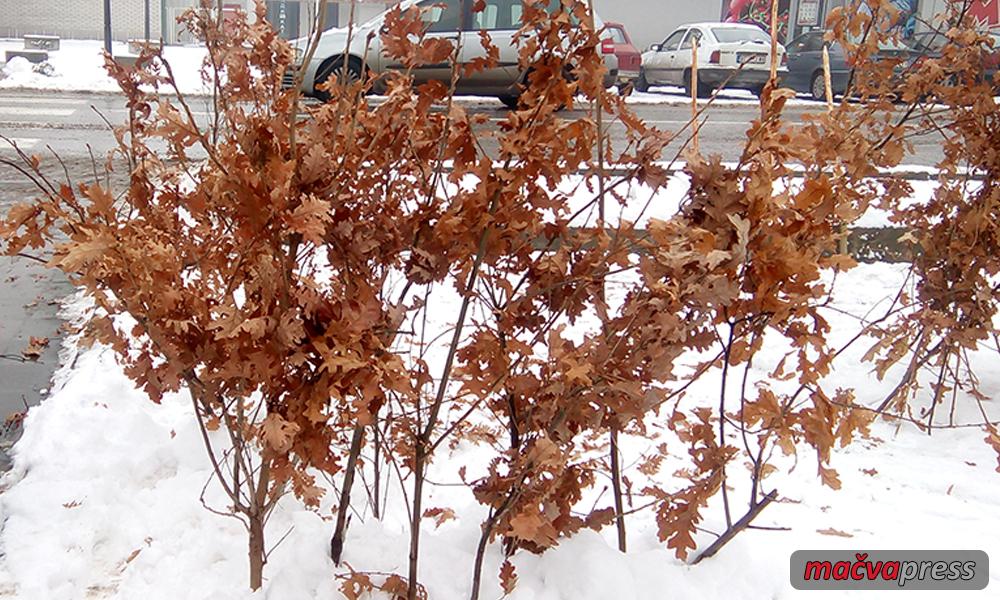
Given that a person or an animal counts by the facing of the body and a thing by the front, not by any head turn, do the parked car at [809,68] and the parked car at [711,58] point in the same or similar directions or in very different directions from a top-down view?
same or similar directions

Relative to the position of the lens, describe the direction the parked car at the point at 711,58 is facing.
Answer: facing away from the viewer and to the left of the viewer

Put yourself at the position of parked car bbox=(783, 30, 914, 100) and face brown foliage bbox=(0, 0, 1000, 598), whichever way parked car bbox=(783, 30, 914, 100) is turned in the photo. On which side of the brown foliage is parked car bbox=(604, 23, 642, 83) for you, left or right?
right

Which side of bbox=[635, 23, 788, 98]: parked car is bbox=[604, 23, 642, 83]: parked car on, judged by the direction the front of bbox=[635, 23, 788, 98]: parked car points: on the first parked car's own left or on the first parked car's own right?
on the first parked car's own left

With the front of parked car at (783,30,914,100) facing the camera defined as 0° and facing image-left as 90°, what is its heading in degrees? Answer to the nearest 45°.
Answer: approximately 135°

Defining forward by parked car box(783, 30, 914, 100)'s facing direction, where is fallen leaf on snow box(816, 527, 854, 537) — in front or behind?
behind

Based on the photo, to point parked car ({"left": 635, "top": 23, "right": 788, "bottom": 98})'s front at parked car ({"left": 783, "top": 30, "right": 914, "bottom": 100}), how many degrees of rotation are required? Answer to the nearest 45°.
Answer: approximately 135° to its right

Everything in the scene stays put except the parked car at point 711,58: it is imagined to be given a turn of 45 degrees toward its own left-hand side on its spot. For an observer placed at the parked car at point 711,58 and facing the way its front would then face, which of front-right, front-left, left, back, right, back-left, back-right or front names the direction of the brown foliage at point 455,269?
left

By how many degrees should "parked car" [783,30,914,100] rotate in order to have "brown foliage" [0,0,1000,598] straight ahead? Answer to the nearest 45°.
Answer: approximately 135° to its left

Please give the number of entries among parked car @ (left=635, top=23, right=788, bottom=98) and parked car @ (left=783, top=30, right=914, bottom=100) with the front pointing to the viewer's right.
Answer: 0

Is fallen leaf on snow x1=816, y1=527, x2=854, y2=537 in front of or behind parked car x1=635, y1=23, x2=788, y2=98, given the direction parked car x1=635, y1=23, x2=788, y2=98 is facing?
behind
